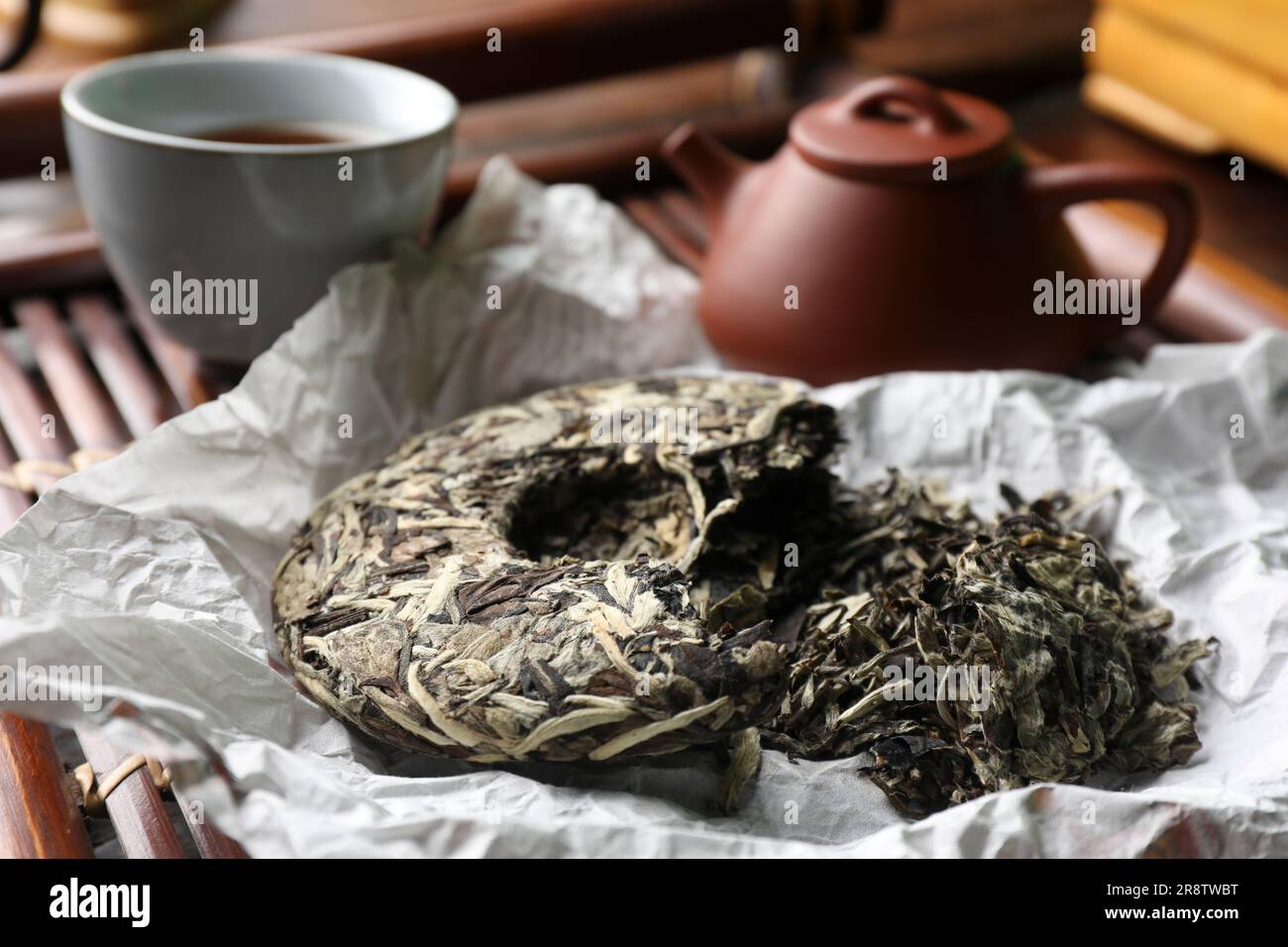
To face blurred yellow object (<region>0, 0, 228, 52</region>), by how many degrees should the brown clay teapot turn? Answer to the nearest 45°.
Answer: approximately 45° to its right

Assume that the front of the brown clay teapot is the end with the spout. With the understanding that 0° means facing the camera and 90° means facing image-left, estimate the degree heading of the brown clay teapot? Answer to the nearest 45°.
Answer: approximately 90°
